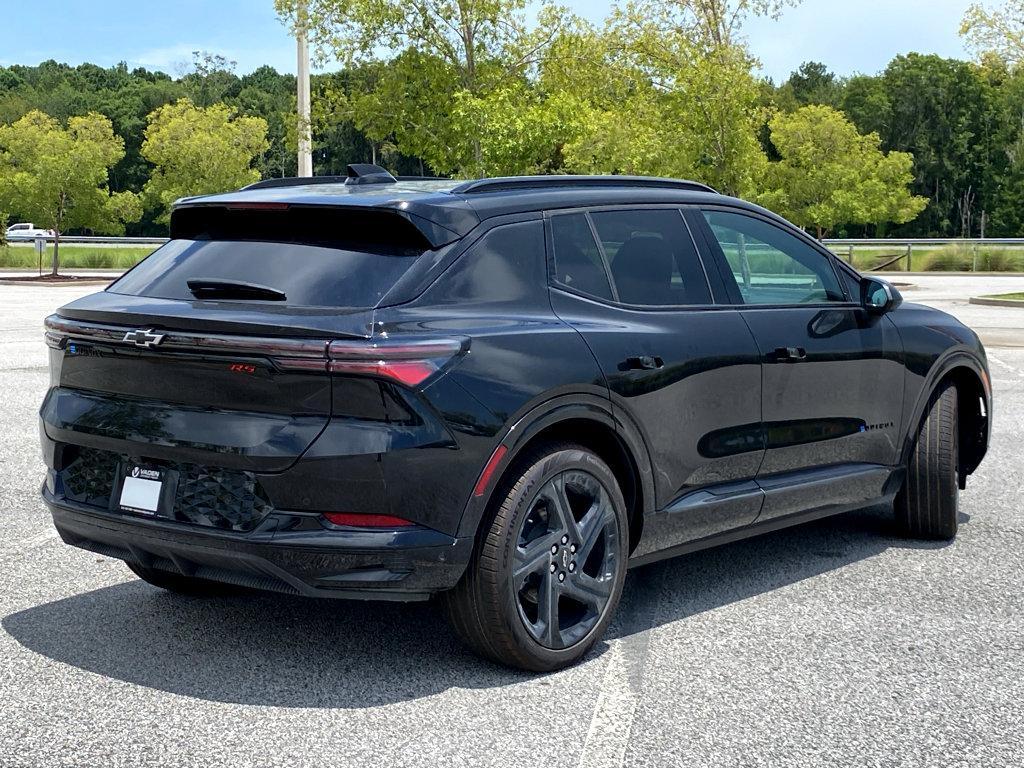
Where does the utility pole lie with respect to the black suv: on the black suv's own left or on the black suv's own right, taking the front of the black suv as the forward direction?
on the black suv's own left

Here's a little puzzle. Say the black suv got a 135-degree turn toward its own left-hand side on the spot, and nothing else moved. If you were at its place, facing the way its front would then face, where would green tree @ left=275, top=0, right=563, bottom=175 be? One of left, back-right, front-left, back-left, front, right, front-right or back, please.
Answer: right

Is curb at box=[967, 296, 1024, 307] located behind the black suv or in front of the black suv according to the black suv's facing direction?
in front

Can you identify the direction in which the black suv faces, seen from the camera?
facing away from the viewer and to the right of the viewer

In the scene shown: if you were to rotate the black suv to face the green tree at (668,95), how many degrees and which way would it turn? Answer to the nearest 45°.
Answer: approximately 45° to its left

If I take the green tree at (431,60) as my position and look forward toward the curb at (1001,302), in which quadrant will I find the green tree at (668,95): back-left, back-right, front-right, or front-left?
front-left
